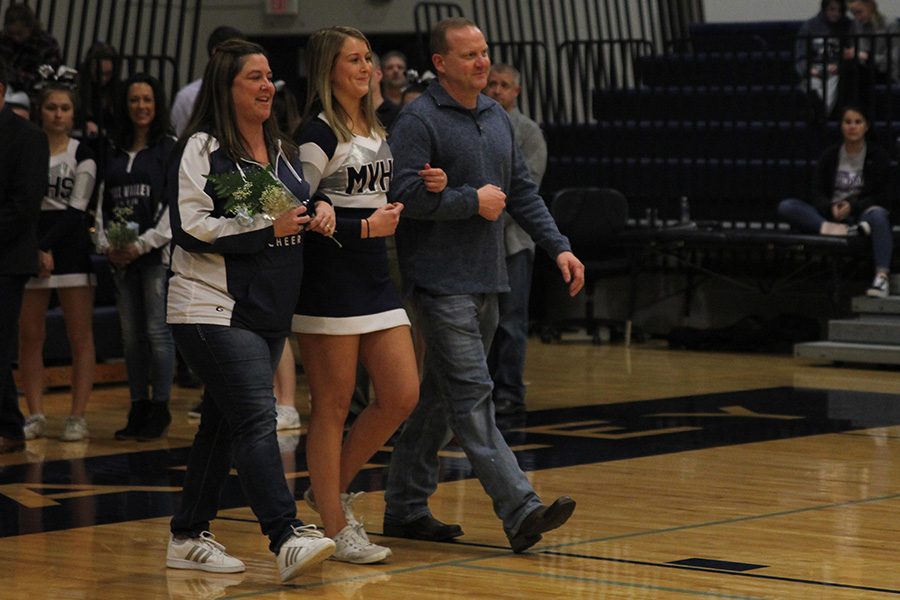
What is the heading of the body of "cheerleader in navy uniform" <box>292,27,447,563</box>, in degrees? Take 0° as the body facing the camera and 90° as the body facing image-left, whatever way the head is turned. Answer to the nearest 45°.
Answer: approximately 315°

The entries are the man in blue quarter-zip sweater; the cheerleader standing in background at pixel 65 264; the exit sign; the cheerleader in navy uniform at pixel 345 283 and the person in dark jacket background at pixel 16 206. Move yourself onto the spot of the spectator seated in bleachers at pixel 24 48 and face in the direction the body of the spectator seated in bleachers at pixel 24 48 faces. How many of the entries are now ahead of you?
4

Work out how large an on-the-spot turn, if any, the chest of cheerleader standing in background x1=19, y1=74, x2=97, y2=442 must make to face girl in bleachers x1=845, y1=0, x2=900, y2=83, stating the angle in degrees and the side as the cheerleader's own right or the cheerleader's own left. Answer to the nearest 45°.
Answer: approximately 135° to the cheerleader's own left

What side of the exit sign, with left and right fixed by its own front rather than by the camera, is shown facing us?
front

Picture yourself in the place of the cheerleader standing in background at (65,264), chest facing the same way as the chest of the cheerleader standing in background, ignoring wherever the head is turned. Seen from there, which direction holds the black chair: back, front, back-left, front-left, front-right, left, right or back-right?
back-left

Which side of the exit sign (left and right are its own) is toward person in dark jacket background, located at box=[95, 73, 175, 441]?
front

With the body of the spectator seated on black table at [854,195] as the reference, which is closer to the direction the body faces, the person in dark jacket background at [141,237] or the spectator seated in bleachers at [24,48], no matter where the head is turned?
the person in dark jacket background

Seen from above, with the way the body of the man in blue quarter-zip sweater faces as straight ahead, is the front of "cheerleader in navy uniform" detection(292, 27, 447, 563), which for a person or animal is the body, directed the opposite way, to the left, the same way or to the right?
the same way

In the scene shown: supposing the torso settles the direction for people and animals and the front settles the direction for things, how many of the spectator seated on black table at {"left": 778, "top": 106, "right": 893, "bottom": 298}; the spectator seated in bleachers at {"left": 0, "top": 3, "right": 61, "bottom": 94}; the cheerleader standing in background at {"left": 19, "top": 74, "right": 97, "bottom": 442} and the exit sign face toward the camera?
4

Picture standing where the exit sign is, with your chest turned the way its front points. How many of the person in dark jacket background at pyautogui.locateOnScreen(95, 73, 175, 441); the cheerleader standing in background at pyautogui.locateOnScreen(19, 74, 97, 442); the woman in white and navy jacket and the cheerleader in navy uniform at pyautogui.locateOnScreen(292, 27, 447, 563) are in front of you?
4

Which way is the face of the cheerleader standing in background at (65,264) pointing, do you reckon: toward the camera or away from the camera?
toward the camera

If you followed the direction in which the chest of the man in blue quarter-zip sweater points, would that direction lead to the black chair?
no

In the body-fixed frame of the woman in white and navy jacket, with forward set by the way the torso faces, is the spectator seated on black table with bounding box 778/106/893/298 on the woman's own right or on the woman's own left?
on the woman's own left

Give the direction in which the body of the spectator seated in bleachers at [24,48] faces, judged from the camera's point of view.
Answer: toward the camera

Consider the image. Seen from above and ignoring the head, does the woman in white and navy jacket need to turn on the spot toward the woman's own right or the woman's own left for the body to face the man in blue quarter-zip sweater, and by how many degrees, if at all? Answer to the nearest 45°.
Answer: approximately 90° to the woman's own left

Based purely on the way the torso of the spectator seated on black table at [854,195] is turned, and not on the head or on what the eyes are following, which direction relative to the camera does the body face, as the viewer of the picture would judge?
toward the camera

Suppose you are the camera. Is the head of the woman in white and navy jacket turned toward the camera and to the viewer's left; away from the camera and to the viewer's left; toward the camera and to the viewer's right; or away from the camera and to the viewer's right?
toward the camera and to the viewer's right

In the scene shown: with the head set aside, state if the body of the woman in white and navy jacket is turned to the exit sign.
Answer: no

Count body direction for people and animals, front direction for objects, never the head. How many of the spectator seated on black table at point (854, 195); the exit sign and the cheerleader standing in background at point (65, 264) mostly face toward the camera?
3
